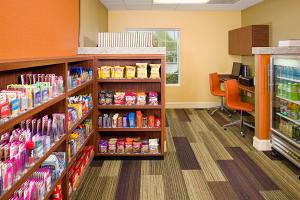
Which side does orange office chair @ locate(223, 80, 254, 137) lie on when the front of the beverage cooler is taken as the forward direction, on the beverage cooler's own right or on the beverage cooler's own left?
on the beverage cooler's own right

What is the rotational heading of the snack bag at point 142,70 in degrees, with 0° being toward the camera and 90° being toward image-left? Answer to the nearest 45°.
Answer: approximately 0°

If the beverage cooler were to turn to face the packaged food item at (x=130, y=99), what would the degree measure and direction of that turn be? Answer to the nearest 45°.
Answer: approximately 45° to its right

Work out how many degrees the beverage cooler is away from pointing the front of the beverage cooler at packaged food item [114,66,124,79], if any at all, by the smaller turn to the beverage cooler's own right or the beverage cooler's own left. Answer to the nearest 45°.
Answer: approximately 45° to the beverage cooler's own right

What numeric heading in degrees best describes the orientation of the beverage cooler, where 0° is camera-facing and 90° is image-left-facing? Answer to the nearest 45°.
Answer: approximately 45°
